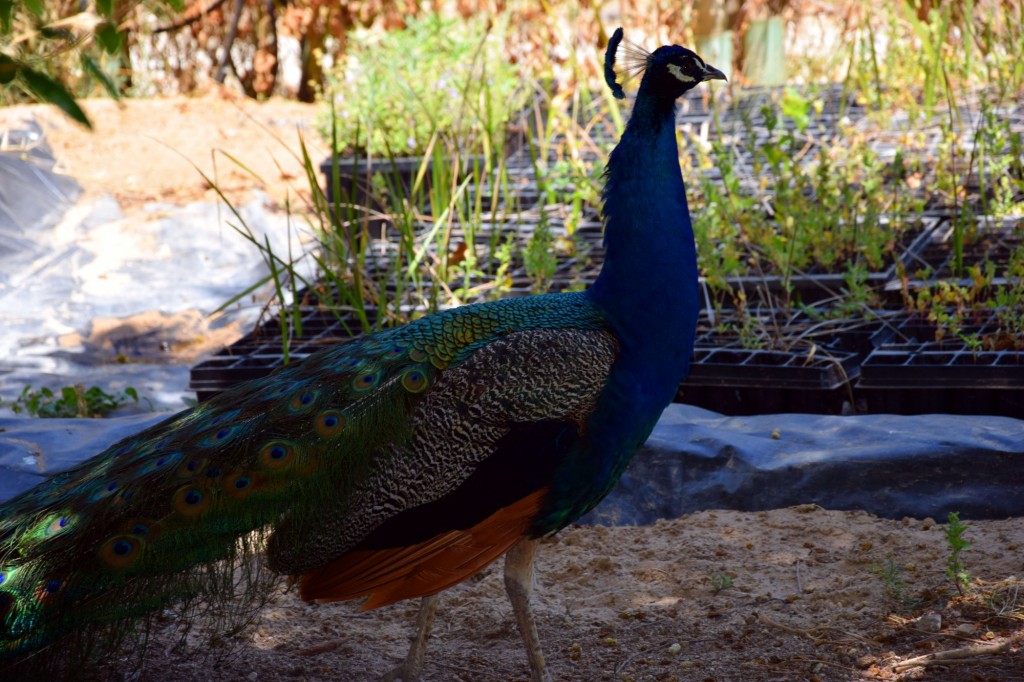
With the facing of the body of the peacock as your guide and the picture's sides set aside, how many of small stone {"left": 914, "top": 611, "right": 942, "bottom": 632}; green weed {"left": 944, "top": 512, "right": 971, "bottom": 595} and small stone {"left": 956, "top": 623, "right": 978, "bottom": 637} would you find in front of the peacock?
3

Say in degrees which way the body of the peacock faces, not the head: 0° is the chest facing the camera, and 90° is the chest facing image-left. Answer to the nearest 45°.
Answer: approximately 270°

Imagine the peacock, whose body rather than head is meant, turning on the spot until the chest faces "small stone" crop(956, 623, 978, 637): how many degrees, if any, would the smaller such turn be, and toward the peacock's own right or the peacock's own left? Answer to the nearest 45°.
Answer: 0° — it already faces it

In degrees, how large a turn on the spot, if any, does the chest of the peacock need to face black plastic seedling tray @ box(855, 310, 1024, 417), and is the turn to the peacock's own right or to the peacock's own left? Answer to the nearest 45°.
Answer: approximately 45° to the peacock's own left

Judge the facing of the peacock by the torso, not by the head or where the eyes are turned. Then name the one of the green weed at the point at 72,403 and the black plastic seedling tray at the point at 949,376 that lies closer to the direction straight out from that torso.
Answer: the black plastic seedling tray

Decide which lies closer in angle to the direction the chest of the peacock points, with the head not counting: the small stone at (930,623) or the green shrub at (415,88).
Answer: the small stone

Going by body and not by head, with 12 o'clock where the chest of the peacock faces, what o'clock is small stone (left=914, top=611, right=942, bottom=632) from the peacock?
The small stone is roughly at 12 o'clock from the peacock.

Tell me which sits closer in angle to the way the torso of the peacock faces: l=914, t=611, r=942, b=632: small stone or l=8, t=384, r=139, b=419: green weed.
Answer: the small stone

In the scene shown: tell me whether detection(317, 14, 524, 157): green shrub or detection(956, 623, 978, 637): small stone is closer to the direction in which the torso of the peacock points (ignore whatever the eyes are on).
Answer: the small stone

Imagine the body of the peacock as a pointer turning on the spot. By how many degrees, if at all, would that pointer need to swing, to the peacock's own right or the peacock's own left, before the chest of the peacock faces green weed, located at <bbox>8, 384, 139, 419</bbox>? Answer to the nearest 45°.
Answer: approximately 135° to the peacock's own left

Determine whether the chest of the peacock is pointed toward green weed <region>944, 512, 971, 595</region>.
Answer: yes
